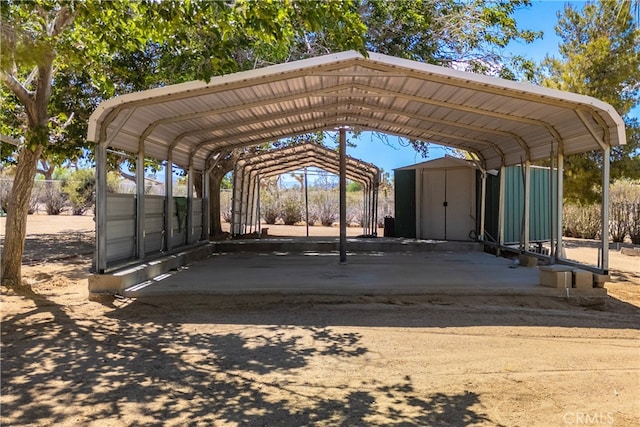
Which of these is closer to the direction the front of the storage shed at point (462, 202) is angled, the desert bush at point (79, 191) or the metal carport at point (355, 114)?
the metal carport

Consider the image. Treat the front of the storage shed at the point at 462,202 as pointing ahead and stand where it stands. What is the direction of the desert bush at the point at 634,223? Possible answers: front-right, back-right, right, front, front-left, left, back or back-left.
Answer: back-left

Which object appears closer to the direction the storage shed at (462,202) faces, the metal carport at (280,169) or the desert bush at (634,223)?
the metal carport

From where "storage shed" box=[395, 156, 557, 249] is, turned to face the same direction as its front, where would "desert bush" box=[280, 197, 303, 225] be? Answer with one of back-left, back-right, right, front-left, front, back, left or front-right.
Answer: back-right

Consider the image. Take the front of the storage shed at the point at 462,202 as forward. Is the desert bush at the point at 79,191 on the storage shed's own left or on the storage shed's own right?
on the storage shed's own right

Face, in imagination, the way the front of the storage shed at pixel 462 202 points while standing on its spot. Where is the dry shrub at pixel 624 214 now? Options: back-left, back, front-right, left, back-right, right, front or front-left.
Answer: back-left

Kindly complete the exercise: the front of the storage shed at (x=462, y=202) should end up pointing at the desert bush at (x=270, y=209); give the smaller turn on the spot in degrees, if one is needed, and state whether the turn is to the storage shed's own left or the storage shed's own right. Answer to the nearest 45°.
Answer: approximately 135° to the storage shed's own right

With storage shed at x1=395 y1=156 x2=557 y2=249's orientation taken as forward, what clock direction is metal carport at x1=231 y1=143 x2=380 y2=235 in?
The metal carport is roughly at 3 o'clock from the storage shed.

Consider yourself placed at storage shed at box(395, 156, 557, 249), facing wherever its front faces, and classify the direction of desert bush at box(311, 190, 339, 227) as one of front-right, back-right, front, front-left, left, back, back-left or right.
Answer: back-right

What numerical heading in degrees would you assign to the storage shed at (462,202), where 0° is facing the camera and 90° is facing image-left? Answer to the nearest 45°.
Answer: approximately 0°

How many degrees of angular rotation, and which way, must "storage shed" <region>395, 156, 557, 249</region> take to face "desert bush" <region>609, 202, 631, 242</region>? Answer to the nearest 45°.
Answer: approximately 135° to its left
